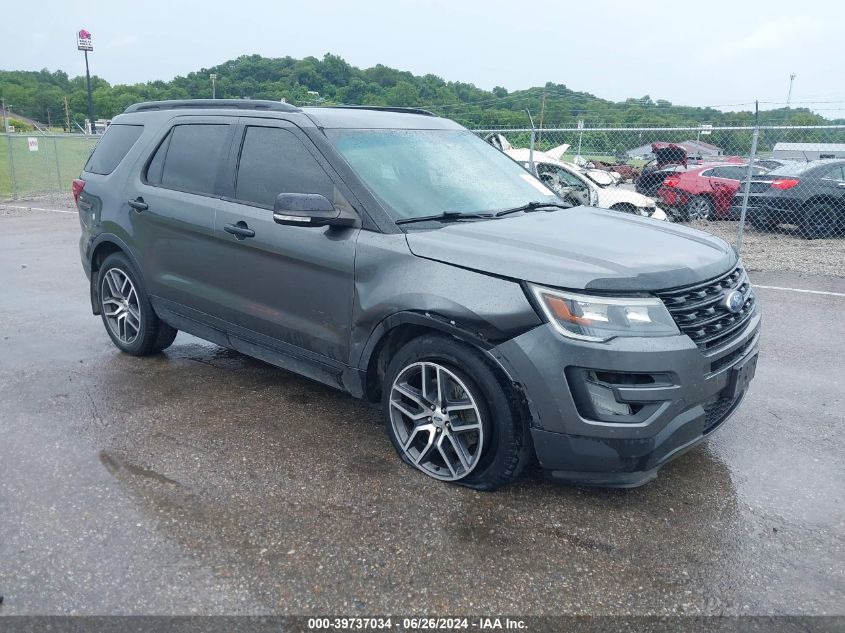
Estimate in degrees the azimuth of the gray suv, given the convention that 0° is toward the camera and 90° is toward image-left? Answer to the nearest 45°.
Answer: approximately 315°

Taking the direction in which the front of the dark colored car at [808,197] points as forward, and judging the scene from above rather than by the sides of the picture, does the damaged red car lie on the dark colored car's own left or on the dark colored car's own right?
on the dark colored car's own left

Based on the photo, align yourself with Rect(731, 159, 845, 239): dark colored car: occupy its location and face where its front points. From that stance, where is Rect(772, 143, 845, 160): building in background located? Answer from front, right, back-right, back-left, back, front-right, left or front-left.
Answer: front-left

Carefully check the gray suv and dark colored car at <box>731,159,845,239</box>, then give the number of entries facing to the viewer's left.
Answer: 0

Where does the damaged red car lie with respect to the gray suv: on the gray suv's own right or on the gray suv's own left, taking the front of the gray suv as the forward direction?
on the gray suv's own left

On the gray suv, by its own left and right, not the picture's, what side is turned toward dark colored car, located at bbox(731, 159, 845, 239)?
left

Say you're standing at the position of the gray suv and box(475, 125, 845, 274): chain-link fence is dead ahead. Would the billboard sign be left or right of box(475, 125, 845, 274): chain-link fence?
left

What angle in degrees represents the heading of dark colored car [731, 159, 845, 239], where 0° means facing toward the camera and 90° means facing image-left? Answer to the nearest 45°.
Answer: approximately 225°
